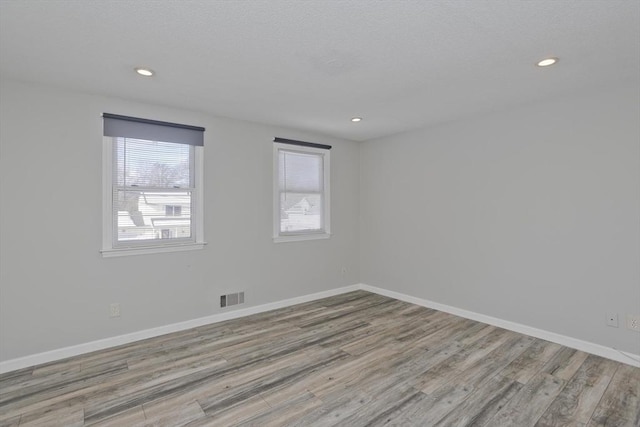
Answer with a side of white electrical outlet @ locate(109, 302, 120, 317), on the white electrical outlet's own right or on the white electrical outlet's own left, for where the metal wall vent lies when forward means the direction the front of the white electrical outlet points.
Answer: on the white electrical outlet's own left

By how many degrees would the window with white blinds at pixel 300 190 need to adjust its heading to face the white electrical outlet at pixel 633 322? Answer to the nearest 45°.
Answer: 0° — it already faces it

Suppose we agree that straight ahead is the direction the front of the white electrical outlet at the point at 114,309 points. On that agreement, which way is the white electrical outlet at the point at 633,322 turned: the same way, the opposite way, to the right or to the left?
to the right

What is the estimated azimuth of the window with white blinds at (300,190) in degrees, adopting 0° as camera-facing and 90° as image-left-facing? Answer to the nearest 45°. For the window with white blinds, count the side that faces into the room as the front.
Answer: approximately 315°

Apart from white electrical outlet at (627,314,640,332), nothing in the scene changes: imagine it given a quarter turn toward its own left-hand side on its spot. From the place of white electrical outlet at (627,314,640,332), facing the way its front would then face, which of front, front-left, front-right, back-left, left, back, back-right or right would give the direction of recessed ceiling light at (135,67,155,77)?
back-right

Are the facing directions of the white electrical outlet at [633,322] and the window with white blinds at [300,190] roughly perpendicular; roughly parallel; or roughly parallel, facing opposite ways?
roughly perpendicular

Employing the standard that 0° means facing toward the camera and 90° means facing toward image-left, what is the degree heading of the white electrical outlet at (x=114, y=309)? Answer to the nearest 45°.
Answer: approximately 0°
